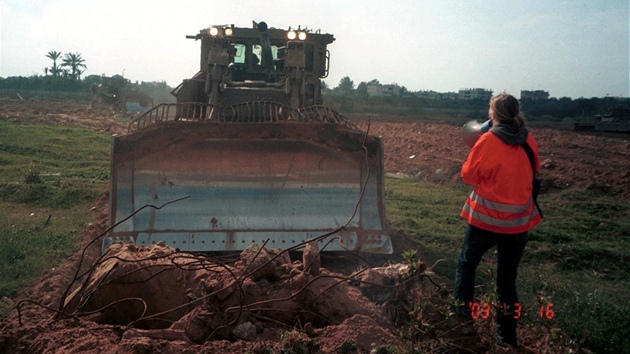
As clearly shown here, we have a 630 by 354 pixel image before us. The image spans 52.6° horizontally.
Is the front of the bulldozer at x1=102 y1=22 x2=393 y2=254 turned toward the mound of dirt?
yes

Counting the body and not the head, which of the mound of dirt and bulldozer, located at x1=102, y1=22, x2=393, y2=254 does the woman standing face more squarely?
the bulldozer

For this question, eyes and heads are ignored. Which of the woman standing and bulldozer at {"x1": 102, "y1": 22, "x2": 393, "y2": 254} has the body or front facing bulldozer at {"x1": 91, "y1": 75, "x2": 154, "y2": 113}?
the woman standing

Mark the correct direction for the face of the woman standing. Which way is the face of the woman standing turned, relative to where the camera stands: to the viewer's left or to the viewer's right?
to the viewer's left

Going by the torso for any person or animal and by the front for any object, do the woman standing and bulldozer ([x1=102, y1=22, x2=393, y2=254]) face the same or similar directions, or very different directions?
very different directions

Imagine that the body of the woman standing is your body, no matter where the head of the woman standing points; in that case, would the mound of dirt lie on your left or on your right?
on your left

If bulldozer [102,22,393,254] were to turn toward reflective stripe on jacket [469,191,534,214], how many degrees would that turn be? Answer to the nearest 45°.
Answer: approximately 45° to its left

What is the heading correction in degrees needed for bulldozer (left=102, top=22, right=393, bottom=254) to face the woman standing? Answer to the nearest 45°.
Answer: approximately 45° to its left

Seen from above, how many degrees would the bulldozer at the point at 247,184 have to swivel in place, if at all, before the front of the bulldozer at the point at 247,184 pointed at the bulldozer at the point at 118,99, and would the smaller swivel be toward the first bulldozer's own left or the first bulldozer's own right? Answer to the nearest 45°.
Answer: approximately 180°

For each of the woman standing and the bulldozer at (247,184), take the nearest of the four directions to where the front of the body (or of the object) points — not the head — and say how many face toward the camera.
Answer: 1

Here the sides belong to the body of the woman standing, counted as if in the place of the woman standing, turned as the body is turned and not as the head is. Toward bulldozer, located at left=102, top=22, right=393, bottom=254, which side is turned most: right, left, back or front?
front

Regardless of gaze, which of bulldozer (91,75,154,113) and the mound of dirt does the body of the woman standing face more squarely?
the bulldozer

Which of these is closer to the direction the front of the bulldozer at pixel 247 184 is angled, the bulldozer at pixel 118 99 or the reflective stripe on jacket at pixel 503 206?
the reflective stripe on jacket

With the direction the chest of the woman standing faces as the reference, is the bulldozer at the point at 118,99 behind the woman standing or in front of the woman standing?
in front

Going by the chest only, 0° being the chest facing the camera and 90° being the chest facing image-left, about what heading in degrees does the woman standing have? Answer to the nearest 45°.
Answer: approximately 135°
